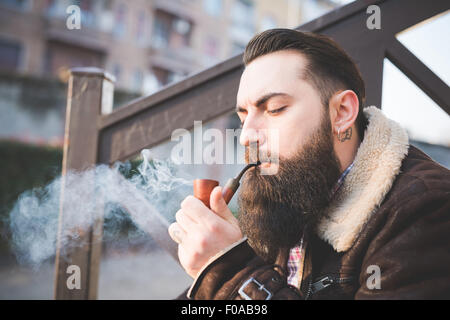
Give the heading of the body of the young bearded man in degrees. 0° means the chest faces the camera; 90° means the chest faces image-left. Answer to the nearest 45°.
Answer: approximately 45°

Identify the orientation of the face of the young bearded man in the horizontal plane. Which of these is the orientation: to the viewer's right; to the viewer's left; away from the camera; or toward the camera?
to the viewer's left

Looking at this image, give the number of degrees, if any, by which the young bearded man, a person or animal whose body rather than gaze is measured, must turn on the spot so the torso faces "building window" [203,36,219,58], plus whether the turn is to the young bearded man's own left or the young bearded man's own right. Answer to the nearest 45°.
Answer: approximately 135° to the young bearded man's own right

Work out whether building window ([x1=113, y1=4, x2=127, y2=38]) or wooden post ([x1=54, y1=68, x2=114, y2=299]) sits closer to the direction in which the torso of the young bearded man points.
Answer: the wooden post
